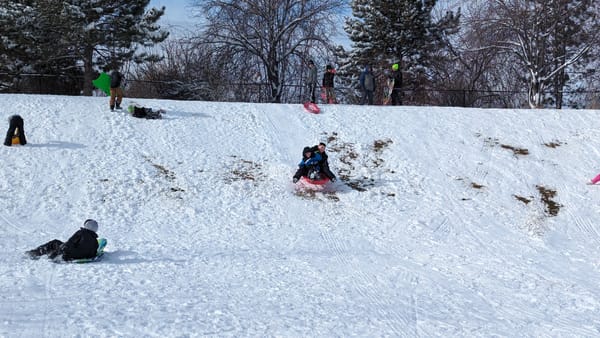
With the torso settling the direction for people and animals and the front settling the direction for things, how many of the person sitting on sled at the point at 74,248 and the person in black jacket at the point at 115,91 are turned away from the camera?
1

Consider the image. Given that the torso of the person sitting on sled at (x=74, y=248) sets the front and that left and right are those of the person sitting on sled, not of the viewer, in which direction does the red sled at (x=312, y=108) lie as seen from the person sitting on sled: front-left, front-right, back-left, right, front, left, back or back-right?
back-right

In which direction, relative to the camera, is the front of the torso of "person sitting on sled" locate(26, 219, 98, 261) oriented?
to the viewer's left

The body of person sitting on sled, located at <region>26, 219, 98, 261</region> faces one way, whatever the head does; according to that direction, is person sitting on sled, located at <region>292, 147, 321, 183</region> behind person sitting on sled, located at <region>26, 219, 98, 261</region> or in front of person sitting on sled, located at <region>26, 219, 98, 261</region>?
behind
